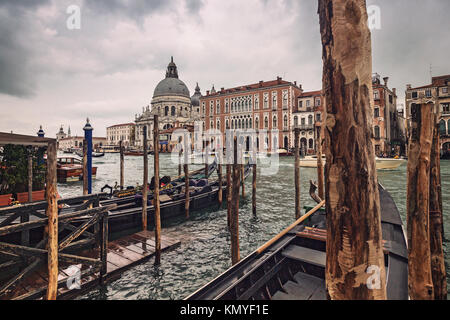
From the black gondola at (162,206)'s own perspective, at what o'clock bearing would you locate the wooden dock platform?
The wooden dock platform is roughly at 5 o'clock from the black gondola.

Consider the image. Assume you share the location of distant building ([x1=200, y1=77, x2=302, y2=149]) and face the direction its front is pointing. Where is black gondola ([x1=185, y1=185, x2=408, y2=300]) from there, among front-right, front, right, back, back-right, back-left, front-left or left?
front-left

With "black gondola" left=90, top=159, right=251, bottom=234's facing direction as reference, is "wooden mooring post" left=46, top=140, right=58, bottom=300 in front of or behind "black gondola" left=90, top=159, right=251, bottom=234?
behind

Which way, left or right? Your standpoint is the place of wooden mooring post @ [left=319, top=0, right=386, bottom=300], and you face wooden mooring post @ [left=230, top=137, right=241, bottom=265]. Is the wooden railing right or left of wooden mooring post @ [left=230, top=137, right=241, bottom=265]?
left

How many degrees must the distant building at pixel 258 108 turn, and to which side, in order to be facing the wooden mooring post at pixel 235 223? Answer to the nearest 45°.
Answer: approximately 45° to its left

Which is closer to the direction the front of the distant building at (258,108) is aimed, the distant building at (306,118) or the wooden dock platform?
the wooden dock platform

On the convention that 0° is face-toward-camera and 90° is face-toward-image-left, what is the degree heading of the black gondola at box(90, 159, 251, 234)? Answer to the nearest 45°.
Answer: approximately 225°

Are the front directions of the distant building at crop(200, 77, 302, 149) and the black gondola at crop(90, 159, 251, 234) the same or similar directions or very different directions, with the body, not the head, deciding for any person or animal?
very different directions

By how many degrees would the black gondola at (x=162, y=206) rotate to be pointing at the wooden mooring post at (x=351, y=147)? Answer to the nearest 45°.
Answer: approximately 135° to its right

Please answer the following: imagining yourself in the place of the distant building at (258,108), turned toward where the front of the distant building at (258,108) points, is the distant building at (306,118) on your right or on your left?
on your left
